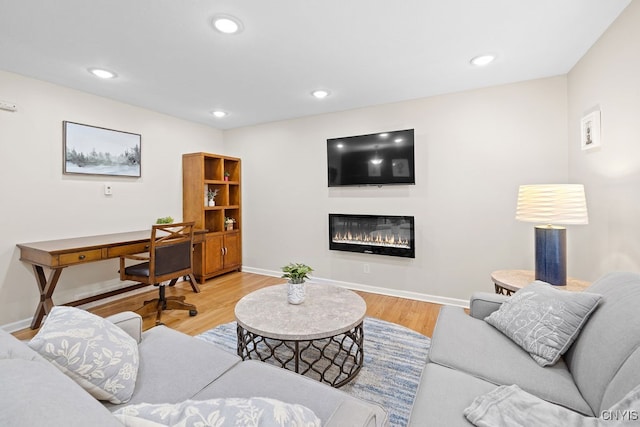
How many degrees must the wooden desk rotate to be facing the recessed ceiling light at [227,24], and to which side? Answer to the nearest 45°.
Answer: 0° — it already faces it

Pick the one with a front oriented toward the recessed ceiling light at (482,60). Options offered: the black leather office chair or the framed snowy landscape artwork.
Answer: the framed snowy landscape artwork

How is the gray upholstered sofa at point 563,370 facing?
to the viewer's left

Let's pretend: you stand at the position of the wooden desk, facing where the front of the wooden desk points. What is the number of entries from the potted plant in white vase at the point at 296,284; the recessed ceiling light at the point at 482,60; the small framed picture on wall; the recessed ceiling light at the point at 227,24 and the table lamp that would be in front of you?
5

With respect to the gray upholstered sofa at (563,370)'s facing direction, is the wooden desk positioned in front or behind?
in front

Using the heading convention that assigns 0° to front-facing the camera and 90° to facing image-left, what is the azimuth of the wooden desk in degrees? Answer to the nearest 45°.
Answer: approximately 315°

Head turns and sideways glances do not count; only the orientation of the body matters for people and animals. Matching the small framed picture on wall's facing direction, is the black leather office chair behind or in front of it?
in front

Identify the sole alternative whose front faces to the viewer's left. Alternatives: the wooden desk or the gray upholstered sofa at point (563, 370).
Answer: the gray upholstered sofa

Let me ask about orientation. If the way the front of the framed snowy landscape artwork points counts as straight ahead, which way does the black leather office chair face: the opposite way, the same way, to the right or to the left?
the opposite way

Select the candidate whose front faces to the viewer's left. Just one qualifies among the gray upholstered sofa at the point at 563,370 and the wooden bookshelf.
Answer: the gray upholstered sofa

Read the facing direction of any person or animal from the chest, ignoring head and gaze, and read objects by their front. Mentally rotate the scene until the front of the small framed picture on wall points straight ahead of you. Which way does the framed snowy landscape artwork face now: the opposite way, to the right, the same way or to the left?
the opposite way

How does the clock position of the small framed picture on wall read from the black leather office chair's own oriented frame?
The small framed picture on wall is roughly at 6 o'clock from the black leather office chair.

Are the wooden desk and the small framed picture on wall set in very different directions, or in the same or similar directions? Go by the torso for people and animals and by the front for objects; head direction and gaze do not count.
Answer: very different directions

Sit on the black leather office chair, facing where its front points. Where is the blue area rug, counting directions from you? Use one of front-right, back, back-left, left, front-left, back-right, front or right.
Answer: back
